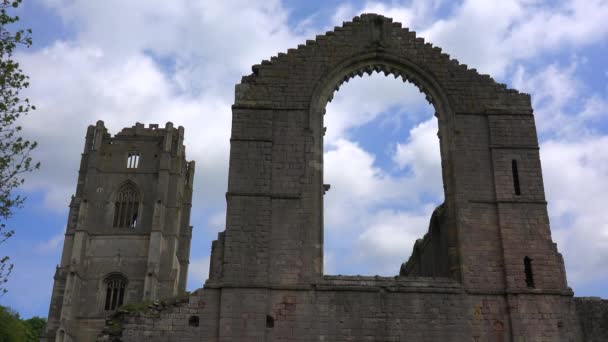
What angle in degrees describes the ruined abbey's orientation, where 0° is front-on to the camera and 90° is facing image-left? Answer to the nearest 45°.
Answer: approximately 0°
